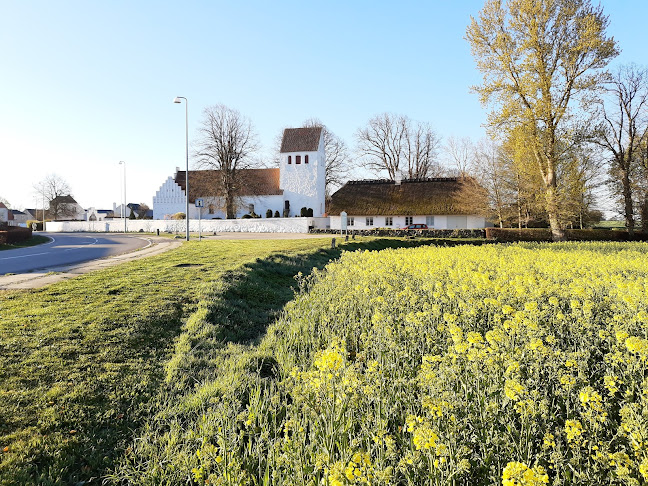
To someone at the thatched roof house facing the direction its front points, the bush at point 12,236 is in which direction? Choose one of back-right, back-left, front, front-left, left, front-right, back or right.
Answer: front-right

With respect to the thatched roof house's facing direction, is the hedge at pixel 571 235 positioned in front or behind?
in front

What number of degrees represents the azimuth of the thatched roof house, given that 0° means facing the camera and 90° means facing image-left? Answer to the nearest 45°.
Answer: approximately 0°
